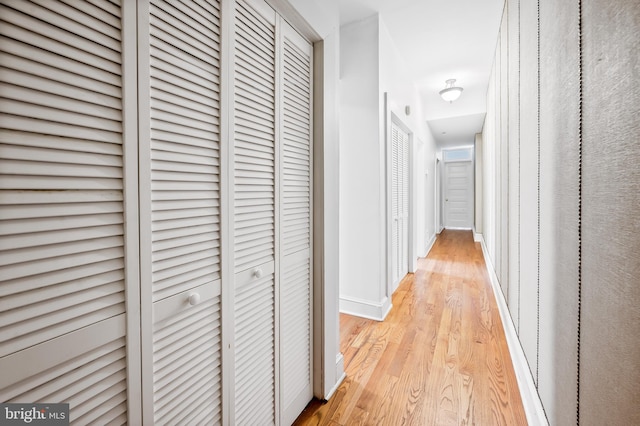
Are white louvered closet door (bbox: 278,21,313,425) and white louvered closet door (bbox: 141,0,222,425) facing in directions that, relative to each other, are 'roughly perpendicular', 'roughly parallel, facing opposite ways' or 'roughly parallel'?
roughly parallel

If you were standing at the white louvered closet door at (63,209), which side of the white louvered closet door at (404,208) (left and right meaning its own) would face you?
right

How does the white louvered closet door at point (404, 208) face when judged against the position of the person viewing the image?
facing to the right of the viewer

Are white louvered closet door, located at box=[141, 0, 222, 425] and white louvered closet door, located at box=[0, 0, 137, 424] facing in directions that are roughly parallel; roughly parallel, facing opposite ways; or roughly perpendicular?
roughly parallel

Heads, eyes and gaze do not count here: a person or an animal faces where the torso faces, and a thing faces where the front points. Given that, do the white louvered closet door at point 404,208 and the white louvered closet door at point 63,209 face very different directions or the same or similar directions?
same or similar directions

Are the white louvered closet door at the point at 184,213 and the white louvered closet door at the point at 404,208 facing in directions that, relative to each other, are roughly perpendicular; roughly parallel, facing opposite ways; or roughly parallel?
roughly parallel

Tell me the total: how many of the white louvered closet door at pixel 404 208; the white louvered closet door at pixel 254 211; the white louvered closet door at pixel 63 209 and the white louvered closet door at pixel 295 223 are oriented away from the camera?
0

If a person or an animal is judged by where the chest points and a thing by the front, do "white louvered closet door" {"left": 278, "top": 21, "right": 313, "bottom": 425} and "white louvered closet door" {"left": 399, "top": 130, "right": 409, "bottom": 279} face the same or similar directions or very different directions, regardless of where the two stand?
same or similar directions

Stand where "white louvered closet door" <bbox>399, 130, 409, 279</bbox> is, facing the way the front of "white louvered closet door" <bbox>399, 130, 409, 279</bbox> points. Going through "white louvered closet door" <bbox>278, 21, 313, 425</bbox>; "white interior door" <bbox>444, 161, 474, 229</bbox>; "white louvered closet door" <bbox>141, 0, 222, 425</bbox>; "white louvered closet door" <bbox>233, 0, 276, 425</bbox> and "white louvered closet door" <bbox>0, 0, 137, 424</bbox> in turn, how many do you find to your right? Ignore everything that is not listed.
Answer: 4

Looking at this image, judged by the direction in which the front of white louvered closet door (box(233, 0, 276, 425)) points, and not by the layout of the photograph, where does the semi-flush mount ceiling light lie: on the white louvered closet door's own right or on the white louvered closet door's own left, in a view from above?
on the white louvered closet door's own left

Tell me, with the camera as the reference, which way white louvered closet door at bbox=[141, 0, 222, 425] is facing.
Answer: facing the viewer and to the right of the viewer
